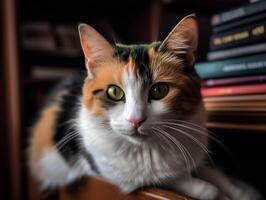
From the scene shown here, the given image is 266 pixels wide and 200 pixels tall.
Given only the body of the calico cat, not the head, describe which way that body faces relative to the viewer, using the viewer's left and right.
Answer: facing the viewer and to the right of the viewer
